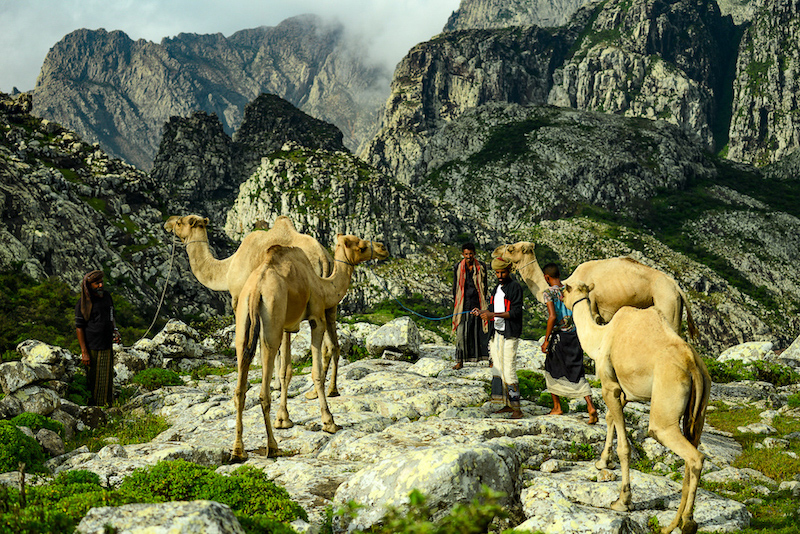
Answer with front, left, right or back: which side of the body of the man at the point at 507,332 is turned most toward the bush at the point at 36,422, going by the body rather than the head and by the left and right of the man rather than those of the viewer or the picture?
front

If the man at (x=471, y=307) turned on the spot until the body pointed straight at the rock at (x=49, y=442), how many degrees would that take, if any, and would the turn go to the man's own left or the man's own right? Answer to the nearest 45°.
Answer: approximately 45° to the man's own right

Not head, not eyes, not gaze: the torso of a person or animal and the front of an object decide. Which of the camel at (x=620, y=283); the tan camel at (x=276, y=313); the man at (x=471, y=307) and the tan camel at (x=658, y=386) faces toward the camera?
the man

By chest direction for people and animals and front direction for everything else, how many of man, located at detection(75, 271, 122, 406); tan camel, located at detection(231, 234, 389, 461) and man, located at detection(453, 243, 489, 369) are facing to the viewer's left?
0

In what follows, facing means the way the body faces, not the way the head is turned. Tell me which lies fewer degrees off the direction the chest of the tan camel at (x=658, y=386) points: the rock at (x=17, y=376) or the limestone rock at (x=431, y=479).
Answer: the rock

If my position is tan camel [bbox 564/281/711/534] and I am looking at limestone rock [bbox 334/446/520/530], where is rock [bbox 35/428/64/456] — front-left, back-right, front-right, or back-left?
front-right

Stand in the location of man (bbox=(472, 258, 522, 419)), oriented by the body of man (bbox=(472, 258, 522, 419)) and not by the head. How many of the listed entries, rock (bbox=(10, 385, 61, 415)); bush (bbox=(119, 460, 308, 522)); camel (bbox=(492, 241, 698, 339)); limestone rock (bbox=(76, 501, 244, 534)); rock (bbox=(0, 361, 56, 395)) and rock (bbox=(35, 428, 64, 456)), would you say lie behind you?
1

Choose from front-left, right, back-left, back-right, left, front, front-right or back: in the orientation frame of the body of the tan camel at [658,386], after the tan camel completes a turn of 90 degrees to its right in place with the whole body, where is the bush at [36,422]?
back-left

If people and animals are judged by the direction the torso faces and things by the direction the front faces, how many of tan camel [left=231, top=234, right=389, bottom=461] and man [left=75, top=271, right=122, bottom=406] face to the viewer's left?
0

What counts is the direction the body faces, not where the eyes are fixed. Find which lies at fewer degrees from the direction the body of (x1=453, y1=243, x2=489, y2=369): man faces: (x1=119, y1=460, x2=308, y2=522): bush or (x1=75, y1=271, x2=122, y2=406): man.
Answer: the bush

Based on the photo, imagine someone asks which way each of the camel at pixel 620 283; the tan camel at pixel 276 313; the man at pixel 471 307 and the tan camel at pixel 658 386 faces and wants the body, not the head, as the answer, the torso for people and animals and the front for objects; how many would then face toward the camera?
1

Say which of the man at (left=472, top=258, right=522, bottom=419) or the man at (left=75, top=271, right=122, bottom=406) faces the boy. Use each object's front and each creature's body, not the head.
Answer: the man at (left=75, top=271, right=122, bottom=406)

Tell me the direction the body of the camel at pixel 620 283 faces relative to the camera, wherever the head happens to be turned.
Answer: to the viewer's left

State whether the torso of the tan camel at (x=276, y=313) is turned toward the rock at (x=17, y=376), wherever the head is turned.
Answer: no

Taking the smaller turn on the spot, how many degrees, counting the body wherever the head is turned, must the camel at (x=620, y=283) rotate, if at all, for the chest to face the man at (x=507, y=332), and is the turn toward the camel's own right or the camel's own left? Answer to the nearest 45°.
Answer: approximately 45° to the camel's own left

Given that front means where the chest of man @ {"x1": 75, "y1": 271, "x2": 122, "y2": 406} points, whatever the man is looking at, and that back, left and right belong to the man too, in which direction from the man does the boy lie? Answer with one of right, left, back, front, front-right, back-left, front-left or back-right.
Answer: front
